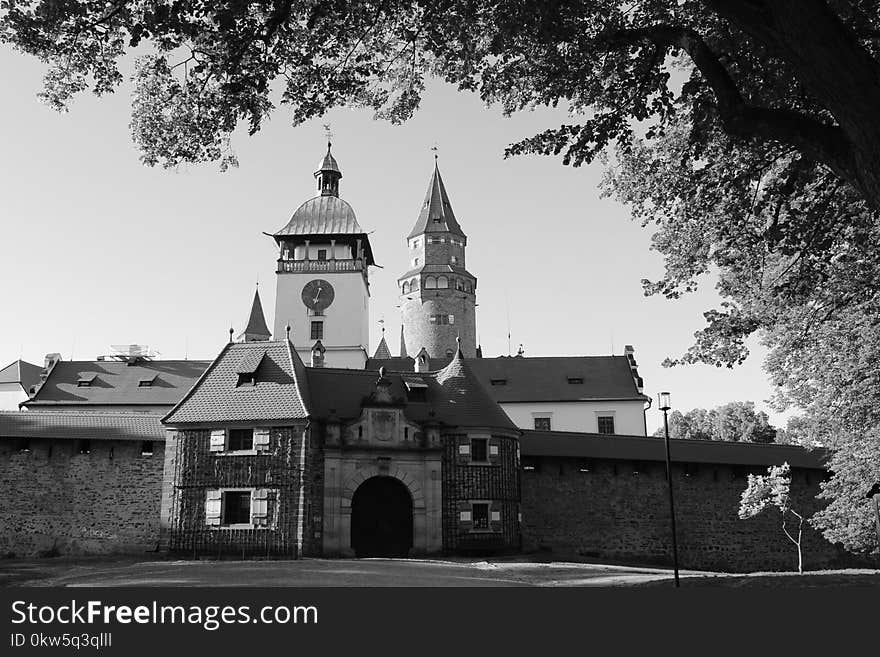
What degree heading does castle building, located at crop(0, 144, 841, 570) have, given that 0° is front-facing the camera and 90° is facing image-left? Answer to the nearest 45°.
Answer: approximately 0°

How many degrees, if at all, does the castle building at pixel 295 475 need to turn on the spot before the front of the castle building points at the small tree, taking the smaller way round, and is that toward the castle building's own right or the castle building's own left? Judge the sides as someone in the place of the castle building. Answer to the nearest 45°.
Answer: approximately 90° to the castle building's own left

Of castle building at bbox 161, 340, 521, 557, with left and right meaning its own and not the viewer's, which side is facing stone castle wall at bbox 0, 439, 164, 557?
right

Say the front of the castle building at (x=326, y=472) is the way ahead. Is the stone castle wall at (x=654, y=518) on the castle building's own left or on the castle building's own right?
on the castle building's own left

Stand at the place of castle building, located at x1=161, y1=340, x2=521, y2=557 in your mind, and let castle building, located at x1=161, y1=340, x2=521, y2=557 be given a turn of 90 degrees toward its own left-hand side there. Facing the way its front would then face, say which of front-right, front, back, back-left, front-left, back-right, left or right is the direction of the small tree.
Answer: front
